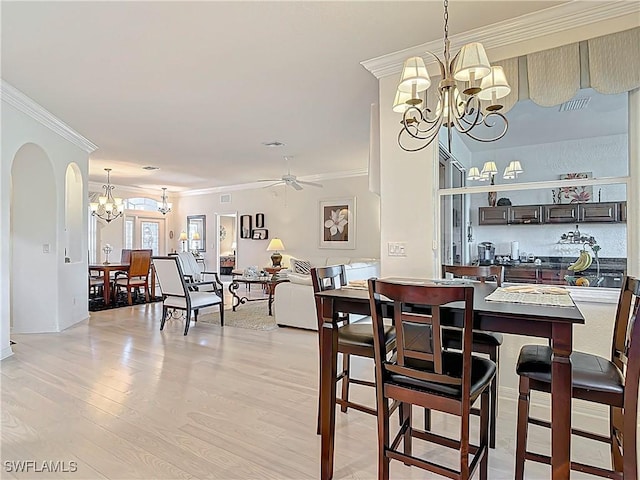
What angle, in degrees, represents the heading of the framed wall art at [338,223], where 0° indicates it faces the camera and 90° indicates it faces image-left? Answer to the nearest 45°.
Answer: approximately 45°

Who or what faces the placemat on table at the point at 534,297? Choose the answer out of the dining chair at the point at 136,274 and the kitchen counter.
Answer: the kitchen counter

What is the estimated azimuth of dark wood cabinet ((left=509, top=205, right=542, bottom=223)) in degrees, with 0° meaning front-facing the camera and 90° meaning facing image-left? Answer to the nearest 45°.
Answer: approximately 0°

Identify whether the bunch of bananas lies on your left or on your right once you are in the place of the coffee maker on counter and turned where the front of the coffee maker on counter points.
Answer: on your left

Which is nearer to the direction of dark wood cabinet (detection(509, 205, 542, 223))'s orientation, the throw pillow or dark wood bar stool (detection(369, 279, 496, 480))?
the dark wood bar stool

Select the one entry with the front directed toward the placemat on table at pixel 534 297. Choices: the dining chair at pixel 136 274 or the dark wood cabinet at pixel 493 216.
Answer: the dark wood cabinet

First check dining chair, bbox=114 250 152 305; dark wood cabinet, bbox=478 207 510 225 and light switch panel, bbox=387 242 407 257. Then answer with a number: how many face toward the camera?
2

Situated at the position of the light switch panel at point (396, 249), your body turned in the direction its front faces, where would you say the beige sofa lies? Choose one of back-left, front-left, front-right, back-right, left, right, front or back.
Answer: back-right

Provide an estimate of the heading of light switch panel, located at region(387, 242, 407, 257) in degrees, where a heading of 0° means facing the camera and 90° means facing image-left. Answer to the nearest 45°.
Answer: approximately 0°

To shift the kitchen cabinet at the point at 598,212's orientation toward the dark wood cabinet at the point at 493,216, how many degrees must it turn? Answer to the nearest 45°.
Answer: approximately 90° to its right

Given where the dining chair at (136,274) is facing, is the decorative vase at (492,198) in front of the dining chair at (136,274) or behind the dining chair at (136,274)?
behind
